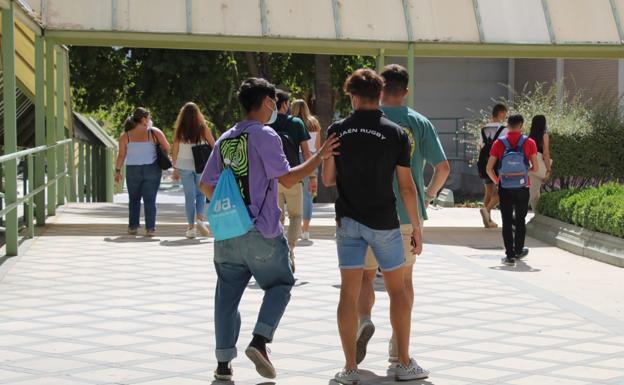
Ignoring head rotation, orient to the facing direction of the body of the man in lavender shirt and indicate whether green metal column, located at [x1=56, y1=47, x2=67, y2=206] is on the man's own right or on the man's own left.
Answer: on the man's own left

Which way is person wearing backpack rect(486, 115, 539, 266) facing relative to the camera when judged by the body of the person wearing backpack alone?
away from the camera

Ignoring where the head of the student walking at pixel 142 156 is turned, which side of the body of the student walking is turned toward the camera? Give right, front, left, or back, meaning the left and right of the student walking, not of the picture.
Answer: back

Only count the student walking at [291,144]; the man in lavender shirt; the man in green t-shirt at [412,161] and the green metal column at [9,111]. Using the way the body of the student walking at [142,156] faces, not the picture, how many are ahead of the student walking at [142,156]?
0

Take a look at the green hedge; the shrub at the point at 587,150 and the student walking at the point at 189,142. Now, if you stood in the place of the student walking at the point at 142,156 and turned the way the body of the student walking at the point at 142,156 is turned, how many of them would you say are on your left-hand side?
0

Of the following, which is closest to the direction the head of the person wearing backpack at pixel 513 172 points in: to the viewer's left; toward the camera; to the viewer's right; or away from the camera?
away from the camera

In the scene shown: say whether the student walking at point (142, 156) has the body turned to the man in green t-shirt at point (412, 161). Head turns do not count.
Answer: no

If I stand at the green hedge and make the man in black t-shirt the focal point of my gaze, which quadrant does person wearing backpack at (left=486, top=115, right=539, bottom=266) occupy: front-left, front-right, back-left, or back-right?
front-right

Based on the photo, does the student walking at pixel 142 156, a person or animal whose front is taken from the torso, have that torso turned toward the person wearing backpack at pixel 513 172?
no

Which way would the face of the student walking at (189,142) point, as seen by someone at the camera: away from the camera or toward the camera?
away from the camera

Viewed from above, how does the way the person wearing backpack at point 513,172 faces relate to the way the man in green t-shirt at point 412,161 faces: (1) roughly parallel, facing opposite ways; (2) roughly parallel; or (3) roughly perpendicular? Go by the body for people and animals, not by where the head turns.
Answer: roughly parallel

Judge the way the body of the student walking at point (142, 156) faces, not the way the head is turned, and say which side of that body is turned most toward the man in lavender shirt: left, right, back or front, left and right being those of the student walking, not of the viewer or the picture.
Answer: back

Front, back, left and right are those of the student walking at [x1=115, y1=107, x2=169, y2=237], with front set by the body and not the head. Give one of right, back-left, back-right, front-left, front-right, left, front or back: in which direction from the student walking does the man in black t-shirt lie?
back

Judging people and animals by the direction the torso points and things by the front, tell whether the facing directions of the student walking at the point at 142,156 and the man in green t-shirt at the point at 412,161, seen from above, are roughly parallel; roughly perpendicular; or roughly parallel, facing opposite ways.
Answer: roughly parallel

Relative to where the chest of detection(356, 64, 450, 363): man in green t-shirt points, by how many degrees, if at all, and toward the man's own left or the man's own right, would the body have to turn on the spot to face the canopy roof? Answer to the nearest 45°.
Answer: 0° — they already face it

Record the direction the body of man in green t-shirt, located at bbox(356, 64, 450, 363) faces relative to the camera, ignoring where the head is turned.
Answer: away from the camera

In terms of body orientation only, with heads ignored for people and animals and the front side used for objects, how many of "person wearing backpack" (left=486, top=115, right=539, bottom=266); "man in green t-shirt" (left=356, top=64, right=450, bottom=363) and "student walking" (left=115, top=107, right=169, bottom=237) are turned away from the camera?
3

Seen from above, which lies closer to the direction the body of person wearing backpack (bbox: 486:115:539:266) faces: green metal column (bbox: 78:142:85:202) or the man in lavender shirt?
the green metal column
